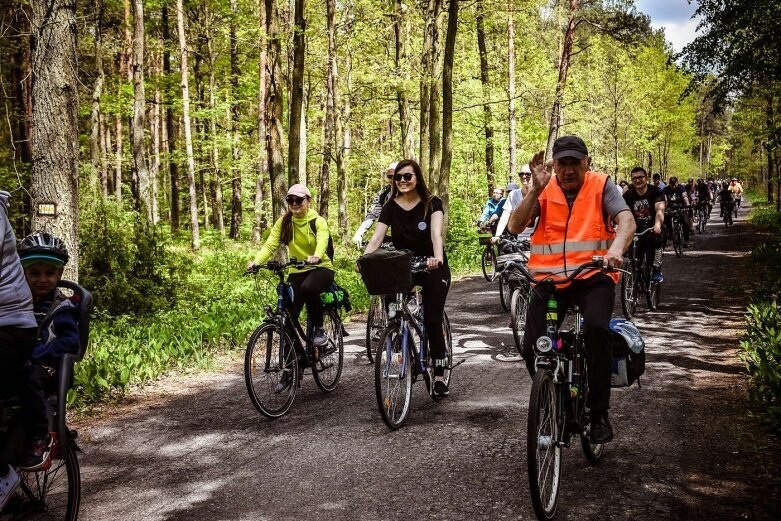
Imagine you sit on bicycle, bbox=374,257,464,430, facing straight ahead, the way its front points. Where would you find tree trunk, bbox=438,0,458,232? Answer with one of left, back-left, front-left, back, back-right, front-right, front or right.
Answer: back-right

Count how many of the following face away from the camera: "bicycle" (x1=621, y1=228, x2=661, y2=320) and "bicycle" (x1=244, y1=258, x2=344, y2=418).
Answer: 0

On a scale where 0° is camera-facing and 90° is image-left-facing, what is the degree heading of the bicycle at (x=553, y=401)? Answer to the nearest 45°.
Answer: approximately 0°

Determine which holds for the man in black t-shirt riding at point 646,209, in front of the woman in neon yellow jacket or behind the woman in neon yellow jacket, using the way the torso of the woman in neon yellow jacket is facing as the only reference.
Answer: behind

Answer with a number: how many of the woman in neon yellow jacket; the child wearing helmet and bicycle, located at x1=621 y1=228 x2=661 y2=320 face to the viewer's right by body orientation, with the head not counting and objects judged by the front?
0

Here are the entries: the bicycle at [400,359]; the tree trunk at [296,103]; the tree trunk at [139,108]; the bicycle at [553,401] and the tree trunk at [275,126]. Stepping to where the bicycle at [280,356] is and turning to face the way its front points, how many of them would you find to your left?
2

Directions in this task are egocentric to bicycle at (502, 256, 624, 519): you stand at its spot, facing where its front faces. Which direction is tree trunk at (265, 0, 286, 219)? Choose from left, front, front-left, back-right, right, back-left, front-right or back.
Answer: back-right

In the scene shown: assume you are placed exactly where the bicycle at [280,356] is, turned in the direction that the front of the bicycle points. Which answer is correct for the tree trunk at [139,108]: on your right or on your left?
on your right

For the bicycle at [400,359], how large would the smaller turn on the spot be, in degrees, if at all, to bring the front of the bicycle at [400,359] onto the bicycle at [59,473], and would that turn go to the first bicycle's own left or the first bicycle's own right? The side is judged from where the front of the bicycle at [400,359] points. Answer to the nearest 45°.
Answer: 0° — it already faces it

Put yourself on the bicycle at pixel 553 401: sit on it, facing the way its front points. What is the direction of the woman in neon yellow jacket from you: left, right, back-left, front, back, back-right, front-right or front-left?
back-right

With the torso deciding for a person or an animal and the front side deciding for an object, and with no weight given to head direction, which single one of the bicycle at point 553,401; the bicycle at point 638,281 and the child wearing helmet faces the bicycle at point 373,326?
the bicycle at point 638,281

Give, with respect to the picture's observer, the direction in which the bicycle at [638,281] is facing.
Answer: facing the viewer and to the left of the viewer

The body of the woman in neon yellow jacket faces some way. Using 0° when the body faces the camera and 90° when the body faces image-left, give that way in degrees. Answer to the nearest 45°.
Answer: approximately 45°

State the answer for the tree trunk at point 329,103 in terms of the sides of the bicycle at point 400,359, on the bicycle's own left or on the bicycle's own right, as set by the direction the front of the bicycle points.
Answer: on the bicycle's own right

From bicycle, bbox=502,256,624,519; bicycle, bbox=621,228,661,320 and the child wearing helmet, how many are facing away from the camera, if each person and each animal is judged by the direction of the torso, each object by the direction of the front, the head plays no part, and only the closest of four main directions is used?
0

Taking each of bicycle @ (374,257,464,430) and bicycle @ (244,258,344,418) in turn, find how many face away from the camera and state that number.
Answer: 0

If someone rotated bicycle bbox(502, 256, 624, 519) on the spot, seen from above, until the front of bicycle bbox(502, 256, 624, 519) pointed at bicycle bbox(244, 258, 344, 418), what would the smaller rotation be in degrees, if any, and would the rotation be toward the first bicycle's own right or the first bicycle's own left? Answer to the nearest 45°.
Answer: approximately 135° to the first bicycle's own right
